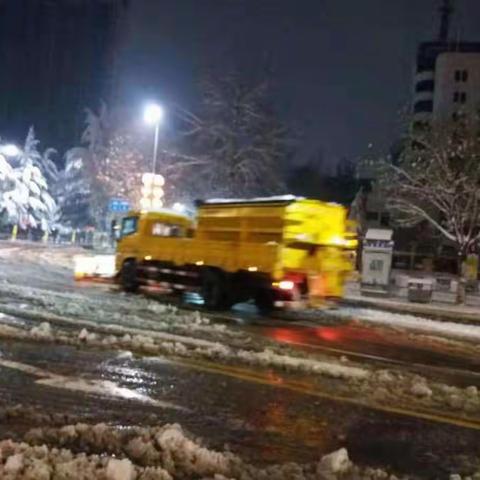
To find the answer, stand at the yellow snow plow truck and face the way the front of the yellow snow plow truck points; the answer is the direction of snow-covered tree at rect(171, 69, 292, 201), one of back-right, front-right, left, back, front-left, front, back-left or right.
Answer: front-right

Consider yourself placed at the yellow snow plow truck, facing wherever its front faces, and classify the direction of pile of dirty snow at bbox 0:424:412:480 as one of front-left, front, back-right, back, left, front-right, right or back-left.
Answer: back-left

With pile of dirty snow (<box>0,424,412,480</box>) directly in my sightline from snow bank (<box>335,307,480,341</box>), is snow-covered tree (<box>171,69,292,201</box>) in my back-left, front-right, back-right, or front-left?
back-right

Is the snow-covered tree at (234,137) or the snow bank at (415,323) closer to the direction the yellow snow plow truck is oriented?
the snow-covered tree

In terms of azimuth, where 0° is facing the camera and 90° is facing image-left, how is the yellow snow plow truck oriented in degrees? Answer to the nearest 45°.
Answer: approximately 135°
